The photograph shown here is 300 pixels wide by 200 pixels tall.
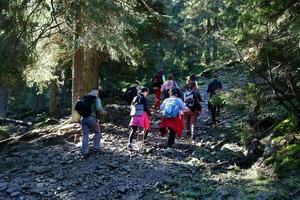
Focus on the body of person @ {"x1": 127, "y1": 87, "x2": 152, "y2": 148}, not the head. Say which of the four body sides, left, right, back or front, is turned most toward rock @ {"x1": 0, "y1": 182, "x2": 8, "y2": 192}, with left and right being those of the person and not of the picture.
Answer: back

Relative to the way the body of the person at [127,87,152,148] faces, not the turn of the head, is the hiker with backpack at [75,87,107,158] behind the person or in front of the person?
behind

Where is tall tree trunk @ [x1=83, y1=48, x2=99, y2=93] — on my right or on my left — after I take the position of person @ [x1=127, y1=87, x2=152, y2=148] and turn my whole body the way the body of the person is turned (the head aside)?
on my left

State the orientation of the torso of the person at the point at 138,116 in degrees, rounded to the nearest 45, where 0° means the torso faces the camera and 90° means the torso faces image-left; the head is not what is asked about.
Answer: approximately 225°

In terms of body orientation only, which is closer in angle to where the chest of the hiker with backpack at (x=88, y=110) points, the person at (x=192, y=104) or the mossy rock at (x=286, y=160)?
the person

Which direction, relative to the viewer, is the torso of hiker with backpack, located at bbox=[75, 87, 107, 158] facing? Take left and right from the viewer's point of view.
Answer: facing away from the viewer and to the right of the viewer

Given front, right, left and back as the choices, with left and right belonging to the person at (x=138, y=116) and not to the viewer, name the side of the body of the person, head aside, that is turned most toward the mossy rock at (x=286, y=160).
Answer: right

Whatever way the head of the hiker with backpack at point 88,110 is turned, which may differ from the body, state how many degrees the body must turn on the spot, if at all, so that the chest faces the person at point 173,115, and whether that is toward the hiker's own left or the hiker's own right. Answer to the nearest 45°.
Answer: approximately 45° to the hiker's own right

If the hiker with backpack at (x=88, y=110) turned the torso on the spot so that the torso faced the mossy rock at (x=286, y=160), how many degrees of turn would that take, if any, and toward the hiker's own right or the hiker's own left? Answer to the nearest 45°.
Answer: approximately 90° to the hiker's own right
